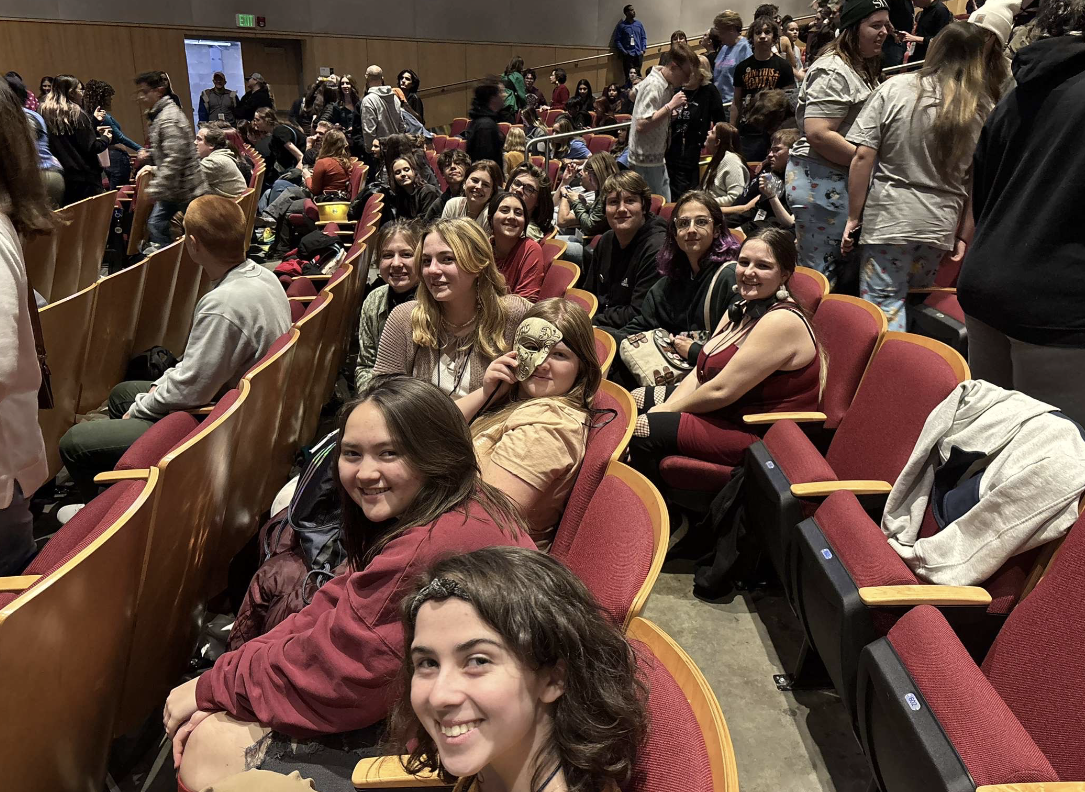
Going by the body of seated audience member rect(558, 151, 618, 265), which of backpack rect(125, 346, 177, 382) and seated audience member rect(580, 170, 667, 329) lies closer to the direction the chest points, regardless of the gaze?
the backpack

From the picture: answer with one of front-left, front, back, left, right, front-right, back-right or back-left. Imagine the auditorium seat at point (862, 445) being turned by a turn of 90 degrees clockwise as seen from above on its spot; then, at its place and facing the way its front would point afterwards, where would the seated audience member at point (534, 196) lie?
front

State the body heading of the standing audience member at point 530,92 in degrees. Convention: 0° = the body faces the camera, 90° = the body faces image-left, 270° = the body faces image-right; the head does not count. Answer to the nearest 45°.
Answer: approximately 45°

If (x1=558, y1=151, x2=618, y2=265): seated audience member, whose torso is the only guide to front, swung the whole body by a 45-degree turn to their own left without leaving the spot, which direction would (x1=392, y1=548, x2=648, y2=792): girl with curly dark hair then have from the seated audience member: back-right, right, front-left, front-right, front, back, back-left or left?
front-left

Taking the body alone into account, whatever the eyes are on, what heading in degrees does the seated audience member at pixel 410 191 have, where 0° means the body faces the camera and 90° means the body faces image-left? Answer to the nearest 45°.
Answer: approximately 45°

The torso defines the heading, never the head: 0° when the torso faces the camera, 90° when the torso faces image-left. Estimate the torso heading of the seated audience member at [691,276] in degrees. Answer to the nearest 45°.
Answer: approximately 45°

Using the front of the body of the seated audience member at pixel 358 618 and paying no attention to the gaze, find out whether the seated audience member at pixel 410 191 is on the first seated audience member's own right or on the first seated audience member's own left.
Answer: on the first seated audience member's own right

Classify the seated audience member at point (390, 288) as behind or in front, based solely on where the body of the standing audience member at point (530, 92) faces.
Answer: in front

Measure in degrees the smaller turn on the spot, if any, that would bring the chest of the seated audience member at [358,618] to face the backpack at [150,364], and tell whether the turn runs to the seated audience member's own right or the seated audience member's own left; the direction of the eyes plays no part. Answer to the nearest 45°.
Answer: approximately 90° to the seated audience member's own right
